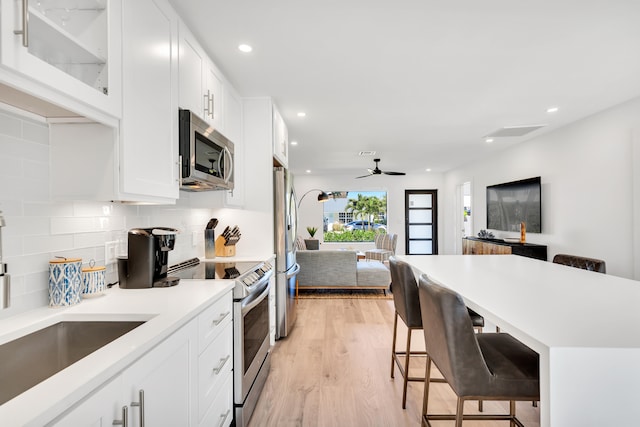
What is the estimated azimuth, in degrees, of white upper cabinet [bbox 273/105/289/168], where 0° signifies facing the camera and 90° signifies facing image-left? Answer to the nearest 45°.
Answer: approximately 270°

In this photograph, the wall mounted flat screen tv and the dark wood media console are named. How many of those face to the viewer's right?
0

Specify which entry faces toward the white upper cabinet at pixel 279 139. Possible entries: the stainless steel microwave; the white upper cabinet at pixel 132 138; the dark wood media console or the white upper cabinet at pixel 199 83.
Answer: the dark wood media console

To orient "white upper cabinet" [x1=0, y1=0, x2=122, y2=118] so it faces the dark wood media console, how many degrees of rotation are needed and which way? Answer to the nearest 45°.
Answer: approximately 45° to its left

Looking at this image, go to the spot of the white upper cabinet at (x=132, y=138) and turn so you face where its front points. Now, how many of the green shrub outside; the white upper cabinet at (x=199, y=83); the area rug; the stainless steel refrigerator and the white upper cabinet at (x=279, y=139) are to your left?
5

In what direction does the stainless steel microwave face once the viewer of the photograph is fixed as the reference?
facing the viewer and to the right of the viewer

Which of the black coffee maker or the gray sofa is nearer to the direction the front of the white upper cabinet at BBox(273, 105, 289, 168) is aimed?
the gray sofa

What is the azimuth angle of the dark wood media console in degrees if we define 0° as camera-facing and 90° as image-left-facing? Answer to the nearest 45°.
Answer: approximately 45°

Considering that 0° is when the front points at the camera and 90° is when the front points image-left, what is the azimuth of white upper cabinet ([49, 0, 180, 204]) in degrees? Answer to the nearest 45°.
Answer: approximately 315°

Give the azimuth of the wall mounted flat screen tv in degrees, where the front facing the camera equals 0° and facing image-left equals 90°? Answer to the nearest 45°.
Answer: approximately 45°

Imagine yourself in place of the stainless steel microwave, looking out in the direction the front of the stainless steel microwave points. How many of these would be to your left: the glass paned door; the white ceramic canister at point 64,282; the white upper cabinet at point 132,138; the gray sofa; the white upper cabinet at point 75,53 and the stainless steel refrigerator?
3

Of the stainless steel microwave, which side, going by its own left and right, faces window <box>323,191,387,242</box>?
left

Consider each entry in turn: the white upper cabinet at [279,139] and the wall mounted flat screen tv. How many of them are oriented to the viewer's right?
1

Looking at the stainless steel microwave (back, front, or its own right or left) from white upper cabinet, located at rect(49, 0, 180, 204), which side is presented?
right

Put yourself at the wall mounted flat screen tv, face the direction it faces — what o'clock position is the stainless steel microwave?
The stainless steel microwave is roughly at 11 o'clock from the wall mounted flat screen tv.
